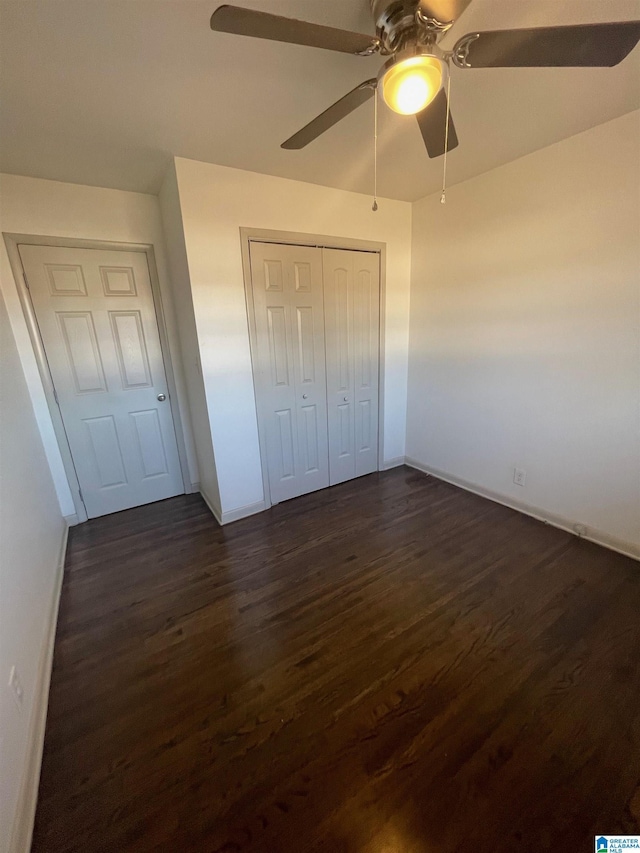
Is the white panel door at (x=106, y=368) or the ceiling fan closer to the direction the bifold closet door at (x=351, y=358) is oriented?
the ceiling fan

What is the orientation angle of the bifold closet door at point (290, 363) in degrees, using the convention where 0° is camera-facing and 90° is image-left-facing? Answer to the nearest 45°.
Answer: approximately 315°

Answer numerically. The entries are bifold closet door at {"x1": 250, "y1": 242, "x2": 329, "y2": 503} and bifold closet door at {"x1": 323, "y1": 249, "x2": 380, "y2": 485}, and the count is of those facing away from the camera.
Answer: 0

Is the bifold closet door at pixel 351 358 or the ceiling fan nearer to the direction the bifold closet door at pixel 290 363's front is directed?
the ceiling fan

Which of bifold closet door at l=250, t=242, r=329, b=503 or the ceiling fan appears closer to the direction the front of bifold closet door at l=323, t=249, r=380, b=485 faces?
the ceiling fan

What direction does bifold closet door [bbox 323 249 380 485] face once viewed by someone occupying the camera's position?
facing the viewer and to the right of the viewer

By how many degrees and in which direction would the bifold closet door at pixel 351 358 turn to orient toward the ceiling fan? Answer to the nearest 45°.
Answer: approximately 45° to its right
